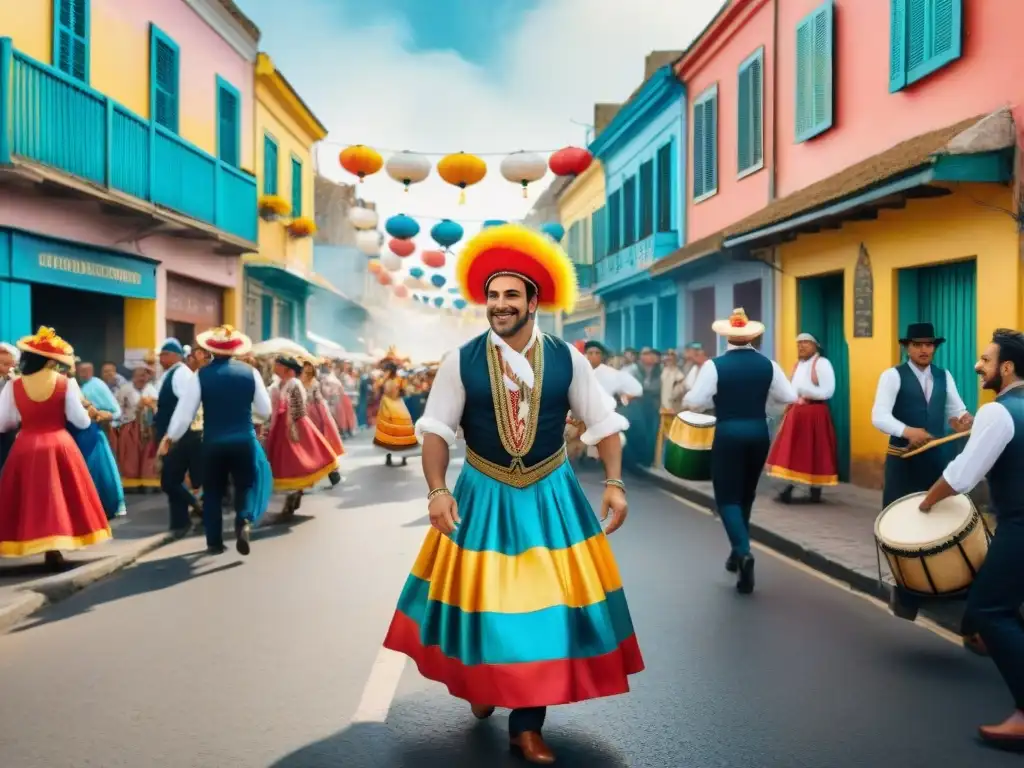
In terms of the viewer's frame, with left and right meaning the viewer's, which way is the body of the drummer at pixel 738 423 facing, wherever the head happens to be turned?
facing away from the viewer

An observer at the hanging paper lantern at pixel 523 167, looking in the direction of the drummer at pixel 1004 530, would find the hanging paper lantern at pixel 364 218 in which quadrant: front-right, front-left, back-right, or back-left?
back-right

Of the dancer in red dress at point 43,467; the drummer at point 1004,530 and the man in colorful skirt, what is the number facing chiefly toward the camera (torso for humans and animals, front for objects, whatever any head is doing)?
1

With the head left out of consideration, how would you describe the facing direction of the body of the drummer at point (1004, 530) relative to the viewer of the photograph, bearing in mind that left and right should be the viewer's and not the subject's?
facing to the left of the viewer

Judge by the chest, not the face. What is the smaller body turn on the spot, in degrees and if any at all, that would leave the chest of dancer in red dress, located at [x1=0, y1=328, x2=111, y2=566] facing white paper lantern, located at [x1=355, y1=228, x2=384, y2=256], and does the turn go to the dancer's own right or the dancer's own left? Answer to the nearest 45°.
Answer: approximately 45° to the dancer's own right

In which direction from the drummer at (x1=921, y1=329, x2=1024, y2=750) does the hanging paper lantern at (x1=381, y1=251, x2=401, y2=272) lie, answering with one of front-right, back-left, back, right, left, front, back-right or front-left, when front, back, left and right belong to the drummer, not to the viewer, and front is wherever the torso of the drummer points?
front-right

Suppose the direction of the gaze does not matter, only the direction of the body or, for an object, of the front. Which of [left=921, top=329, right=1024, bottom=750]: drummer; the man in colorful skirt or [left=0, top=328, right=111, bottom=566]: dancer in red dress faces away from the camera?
the dancer in red dress

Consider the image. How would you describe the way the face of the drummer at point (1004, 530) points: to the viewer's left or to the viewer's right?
to the viewer's left

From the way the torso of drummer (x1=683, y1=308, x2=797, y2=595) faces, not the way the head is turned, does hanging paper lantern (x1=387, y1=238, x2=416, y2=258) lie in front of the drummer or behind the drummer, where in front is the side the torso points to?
in front

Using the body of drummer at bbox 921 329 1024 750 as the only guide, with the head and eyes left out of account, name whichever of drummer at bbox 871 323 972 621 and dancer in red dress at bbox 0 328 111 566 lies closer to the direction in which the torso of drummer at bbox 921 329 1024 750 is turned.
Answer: the dancer in red dress

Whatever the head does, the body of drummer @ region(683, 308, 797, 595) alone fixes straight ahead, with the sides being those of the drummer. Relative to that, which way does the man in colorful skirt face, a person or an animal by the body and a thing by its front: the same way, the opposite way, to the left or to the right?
the opposite way
